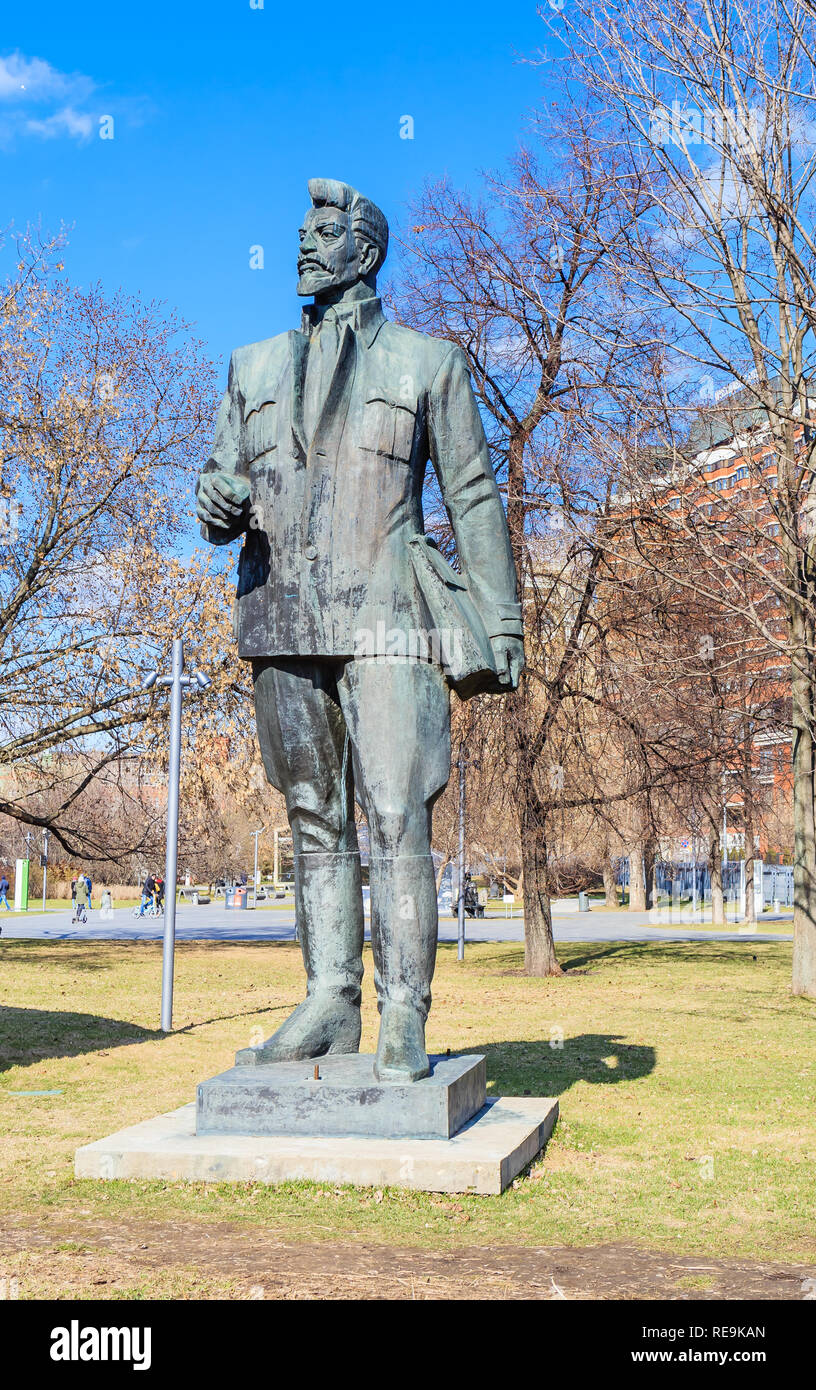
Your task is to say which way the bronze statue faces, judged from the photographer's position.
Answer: facing the viewer and to the left of the viewer

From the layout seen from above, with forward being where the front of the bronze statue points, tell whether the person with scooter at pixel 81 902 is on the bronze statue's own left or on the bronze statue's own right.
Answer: on the bronze statue's own right

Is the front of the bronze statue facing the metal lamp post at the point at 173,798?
no
